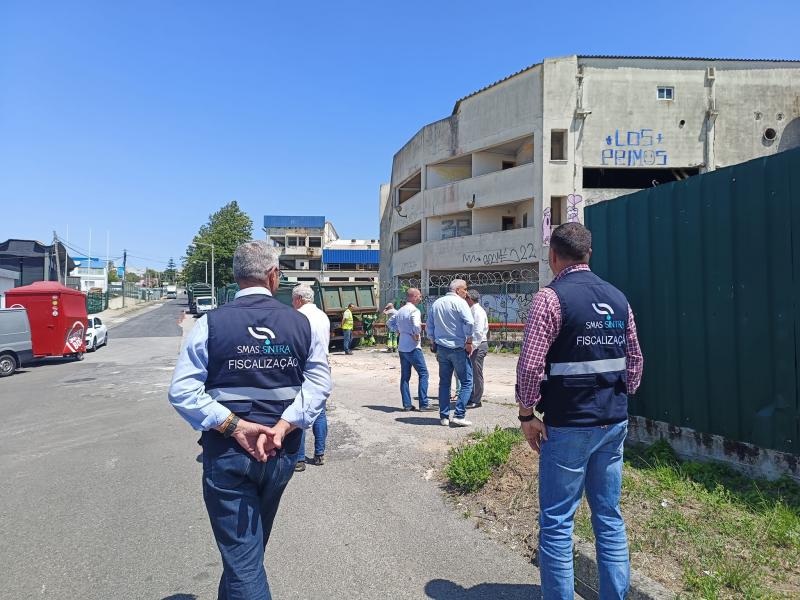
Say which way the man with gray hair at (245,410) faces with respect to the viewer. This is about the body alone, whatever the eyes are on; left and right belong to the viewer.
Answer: facing away from the viewer

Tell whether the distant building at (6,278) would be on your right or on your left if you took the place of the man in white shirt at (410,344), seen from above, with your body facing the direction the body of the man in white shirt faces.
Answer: on your left

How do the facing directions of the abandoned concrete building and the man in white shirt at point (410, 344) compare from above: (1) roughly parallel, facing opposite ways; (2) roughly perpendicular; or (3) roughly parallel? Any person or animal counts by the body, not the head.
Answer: roughly parallel, facing opposite ways

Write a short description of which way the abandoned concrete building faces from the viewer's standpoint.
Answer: facing the viewer and to the left of the viewer

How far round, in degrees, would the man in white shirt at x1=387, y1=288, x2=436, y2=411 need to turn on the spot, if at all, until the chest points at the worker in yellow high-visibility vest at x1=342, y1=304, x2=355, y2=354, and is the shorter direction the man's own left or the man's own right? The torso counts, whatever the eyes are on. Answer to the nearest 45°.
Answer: approximately 45° to the man's own left

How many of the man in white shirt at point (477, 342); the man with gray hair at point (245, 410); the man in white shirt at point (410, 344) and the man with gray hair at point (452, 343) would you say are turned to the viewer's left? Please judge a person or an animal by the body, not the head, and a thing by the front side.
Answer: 1

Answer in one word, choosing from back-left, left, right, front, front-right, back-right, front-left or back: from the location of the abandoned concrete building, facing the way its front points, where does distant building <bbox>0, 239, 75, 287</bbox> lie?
front-right

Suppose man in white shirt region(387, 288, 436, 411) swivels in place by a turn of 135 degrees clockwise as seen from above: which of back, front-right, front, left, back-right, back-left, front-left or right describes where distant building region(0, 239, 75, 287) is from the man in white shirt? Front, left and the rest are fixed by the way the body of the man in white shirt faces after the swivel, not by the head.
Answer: back-right

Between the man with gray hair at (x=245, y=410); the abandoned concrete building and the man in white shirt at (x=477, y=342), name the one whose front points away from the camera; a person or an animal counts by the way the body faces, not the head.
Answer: the man with gray hair

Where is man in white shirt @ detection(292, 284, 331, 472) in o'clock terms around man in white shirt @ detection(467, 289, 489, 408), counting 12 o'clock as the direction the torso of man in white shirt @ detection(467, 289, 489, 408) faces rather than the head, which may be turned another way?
man in white shirt @ detection(292, 284, 331, 472) is roughly at 10 o'clock from man in white shirt @ detection(467, 289, 489, 408).

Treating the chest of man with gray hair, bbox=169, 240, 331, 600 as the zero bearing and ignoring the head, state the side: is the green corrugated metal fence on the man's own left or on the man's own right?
on the man's own right
